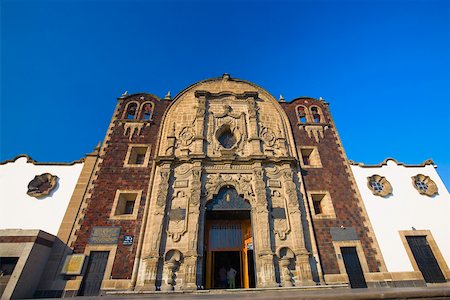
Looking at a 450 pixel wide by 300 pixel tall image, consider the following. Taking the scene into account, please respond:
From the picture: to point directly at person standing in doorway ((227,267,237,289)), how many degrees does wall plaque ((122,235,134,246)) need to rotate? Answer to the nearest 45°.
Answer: approximately 90° to its left

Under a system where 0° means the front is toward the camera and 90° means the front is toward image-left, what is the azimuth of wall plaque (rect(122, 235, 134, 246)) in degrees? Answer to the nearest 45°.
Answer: approximately 0°

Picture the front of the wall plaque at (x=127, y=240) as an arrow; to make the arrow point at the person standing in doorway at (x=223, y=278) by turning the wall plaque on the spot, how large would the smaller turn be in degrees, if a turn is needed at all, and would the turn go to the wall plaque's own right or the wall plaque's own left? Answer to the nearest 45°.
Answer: approximately 90° to the wall plaque's own left

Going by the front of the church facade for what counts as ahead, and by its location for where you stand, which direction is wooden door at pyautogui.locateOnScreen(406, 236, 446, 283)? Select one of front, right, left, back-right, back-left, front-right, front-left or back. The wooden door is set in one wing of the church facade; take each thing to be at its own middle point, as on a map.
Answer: left

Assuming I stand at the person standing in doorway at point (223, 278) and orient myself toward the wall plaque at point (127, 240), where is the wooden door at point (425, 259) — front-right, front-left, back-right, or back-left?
back-left

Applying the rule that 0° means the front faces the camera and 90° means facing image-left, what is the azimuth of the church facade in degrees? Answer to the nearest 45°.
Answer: approximately 0°

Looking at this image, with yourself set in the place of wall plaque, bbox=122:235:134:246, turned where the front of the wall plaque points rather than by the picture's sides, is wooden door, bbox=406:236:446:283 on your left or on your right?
on your left
